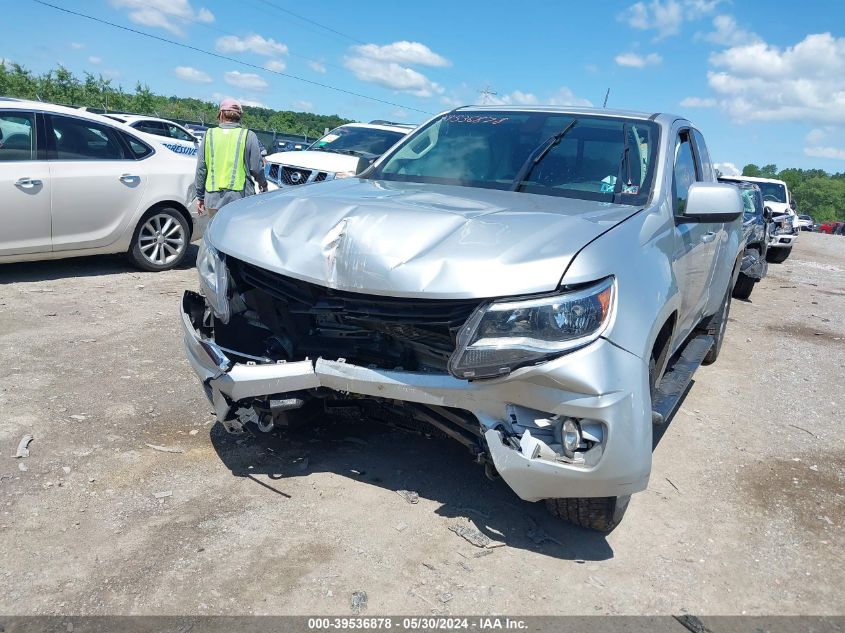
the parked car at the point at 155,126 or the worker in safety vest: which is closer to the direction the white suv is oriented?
the worker in safety vest

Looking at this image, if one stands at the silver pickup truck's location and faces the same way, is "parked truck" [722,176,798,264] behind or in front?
behind

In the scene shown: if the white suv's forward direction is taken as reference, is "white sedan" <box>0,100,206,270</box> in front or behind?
in front

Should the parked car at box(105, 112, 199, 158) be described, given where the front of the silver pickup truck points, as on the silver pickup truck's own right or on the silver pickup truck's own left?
on the silver pickup truck's own right

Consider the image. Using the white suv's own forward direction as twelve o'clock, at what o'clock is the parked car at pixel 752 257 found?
The parked car is roughly at 8 o'clock from the white suv.

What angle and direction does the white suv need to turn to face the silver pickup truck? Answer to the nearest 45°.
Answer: approximately 45° to its left

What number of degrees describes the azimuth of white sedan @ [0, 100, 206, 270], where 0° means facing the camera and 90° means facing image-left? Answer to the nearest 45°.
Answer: approximately 90°

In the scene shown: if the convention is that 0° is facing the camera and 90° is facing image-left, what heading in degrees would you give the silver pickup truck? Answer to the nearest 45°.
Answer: approximately 45°
